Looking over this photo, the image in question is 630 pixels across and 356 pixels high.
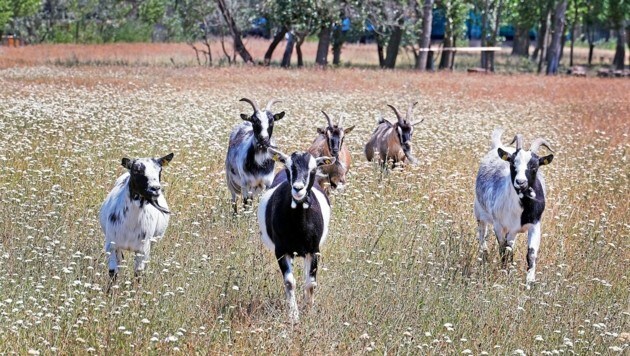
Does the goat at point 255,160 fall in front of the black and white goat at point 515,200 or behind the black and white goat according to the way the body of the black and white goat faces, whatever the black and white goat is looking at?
behind

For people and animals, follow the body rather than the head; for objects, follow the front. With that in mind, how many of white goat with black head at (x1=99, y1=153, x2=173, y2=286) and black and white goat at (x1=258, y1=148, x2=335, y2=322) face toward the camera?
2

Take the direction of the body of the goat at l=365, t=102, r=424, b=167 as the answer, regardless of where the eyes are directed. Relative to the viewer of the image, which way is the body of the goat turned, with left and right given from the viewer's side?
facing the viewer and to the right of the viewer

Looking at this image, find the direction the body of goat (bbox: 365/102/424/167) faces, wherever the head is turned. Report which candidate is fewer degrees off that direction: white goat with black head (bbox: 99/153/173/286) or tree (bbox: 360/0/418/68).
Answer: the white goat with black head

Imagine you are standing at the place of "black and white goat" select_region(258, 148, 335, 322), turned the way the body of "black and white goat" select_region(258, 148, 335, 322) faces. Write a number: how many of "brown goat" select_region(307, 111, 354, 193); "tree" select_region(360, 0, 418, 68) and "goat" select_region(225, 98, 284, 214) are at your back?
3

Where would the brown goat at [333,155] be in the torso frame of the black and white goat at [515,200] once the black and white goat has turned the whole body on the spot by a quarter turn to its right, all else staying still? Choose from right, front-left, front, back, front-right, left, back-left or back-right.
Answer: right

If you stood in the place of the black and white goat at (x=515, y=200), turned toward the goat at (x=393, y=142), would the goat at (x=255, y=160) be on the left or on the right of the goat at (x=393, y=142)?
left

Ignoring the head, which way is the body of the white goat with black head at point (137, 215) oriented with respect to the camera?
toward the camera

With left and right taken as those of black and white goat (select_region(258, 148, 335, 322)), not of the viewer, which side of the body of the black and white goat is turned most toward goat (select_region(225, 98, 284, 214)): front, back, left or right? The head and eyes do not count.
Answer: back

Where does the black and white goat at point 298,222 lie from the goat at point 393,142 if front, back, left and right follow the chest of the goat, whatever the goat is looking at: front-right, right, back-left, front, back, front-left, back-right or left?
front-right

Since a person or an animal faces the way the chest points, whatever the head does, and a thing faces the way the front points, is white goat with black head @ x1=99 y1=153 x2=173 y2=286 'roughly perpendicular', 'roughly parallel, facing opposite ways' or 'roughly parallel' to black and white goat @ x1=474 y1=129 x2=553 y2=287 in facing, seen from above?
roughly parallel

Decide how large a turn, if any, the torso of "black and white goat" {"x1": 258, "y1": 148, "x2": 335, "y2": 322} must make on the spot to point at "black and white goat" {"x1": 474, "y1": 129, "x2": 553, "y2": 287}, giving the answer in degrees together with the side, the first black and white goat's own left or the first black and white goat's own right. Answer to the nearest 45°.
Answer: approximately 135° to the first black and white goat's own left

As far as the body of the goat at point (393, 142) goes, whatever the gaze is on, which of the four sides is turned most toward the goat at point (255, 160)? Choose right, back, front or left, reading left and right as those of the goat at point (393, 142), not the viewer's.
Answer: right
